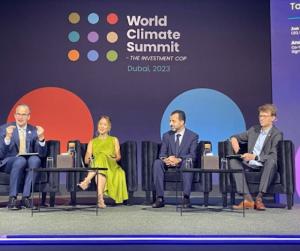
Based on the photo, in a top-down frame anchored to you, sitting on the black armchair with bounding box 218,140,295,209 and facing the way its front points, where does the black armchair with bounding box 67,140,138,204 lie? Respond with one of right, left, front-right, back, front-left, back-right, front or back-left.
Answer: front-right

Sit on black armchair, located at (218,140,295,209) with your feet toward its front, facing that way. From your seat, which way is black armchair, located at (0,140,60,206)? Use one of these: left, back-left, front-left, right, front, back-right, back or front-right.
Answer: front-right

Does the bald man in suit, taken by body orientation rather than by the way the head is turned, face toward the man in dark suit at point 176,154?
no

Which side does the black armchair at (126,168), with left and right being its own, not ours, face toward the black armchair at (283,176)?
left

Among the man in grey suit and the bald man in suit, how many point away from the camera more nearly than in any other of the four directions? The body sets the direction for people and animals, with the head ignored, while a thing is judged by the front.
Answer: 0

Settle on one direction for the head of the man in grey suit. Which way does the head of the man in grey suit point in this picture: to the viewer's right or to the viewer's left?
to the viewer's left

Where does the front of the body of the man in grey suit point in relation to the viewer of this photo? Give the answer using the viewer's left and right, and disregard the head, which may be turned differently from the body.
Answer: facing the viewer and to the left of the viewer

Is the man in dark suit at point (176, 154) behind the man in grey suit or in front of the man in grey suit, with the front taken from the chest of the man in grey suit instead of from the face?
in front

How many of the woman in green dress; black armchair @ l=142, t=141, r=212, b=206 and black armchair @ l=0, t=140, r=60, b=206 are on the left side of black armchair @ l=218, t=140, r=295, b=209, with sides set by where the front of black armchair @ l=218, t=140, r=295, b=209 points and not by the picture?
0

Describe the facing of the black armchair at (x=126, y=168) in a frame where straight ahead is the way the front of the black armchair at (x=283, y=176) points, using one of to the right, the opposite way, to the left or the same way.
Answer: the same way

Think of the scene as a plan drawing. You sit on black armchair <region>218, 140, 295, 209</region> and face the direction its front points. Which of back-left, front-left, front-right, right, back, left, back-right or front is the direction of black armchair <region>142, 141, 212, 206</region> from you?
front-right

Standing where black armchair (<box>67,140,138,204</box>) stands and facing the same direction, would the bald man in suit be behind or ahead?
ahead

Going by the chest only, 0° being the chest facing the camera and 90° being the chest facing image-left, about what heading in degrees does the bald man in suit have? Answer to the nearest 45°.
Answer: approximately 0°

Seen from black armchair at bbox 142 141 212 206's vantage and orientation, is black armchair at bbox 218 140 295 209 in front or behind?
in front

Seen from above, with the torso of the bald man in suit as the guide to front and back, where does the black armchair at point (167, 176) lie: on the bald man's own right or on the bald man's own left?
on the bald man's own left
